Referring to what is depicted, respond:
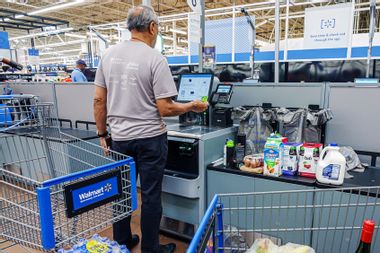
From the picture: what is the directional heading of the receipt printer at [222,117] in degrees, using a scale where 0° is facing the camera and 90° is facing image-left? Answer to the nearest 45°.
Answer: approximately 45°

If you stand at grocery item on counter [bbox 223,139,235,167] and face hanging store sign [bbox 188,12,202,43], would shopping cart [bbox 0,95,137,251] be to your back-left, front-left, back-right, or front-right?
back-left

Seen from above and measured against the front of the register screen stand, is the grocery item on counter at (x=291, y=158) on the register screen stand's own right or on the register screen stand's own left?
on the register screen stand's own left

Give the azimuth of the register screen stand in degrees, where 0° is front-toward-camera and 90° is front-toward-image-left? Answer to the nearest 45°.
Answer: approximately 45°

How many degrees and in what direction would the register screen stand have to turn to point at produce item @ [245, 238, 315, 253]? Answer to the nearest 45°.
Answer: approximately 45° to its left

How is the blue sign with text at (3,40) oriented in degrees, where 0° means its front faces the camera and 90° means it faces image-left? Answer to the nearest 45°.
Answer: approximately 0°

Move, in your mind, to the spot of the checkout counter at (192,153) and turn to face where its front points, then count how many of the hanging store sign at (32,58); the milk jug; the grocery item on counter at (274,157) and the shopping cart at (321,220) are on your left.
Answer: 3
